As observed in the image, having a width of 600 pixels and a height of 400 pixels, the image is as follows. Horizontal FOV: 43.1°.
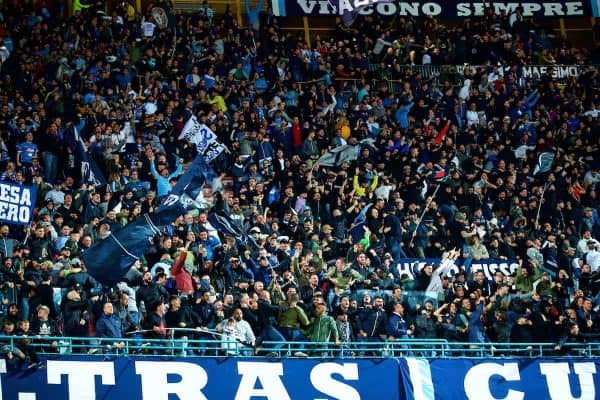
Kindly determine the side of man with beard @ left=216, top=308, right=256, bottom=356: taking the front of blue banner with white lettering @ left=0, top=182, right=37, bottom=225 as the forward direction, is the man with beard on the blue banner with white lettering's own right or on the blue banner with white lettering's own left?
on the blue banner with white lettering's own left

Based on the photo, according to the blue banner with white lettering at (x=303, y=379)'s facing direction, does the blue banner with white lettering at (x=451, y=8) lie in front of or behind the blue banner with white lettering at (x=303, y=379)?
behind

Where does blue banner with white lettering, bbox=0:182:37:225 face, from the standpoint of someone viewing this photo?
facing the viewer

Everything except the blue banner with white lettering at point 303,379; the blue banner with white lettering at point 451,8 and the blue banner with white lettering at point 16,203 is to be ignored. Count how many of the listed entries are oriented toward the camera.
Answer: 3

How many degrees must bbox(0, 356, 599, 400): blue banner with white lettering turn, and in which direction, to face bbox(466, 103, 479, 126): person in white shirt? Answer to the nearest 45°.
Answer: approximately 135° to its left

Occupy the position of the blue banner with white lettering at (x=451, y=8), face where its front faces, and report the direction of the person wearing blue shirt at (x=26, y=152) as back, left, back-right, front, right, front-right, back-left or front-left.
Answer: front-right

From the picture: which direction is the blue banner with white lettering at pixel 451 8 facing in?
toward the camera

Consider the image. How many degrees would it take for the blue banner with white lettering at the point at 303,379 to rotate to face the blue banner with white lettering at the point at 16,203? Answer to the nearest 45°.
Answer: approximately 90° to its right

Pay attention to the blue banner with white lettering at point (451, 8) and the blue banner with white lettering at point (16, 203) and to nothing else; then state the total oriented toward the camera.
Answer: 2

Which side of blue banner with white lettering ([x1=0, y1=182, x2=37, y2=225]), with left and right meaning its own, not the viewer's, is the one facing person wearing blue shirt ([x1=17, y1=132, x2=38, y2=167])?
back
